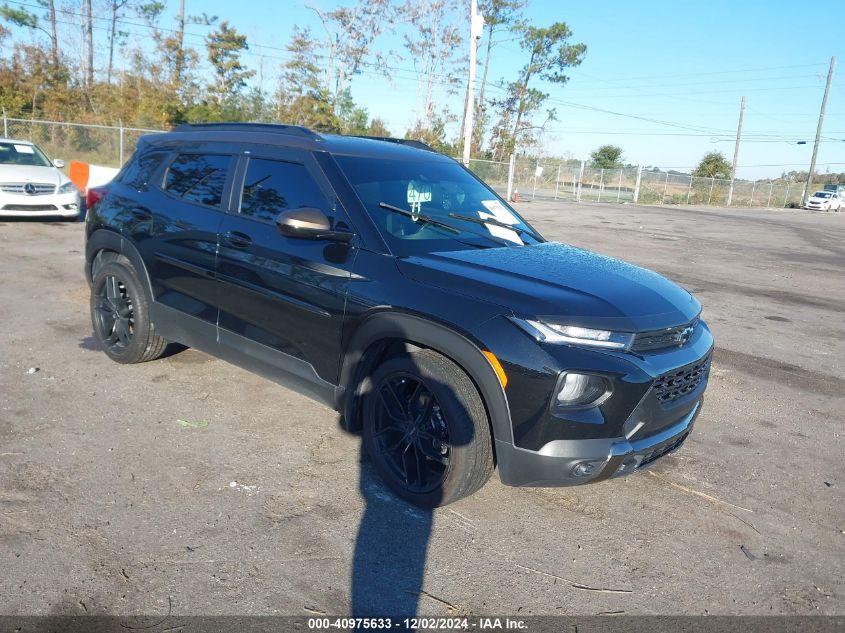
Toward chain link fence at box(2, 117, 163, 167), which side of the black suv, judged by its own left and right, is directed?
back

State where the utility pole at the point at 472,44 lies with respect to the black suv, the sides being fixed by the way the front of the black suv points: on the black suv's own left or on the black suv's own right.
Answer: on the black suv's own left

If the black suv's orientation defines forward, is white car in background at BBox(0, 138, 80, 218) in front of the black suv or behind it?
behind

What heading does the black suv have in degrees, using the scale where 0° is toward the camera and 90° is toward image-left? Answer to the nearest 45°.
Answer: approximately 315°
